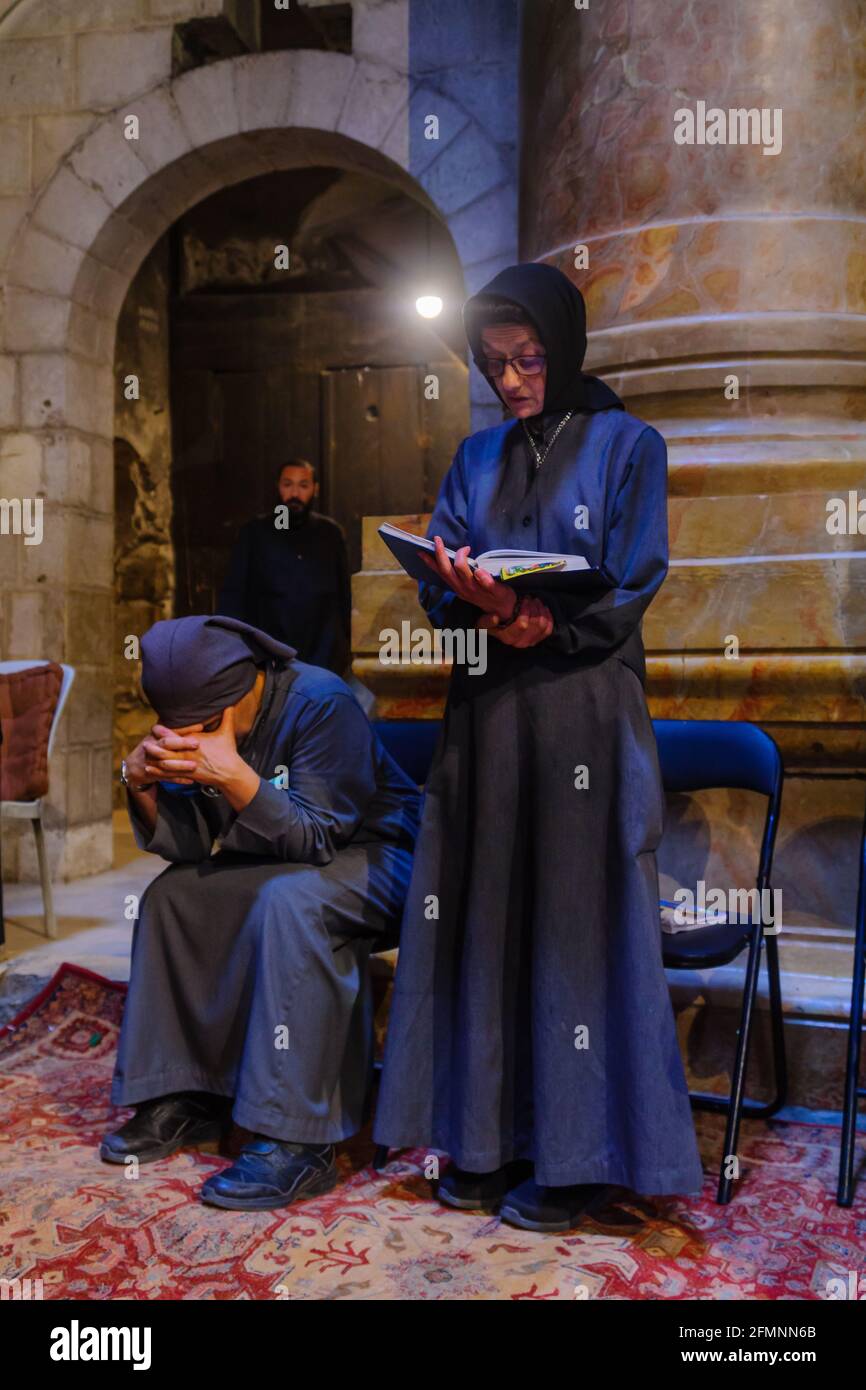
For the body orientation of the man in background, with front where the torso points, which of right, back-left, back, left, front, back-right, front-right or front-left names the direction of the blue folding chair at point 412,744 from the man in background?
front

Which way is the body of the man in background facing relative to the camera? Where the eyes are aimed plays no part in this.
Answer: toward the camera

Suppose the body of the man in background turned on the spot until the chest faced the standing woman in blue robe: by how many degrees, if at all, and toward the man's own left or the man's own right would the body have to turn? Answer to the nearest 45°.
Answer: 0° — they already face them

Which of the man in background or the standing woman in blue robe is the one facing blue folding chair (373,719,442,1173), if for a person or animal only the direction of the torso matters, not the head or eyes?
the man in background

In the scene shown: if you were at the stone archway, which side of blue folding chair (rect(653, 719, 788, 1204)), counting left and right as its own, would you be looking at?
right

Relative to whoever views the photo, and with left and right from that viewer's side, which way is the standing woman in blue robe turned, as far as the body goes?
facing the viewer and to the left of the viewer

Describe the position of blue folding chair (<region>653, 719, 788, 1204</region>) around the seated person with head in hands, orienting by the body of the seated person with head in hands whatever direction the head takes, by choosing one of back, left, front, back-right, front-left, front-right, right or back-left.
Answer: back-left

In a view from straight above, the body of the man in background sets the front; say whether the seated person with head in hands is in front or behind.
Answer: in front

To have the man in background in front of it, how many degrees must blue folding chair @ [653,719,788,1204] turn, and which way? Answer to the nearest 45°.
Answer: approximately 90° to its right

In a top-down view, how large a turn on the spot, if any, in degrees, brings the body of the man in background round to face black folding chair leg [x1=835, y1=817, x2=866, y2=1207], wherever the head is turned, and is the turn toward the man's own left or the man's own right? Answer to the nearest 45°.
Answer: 0° — they already face it
